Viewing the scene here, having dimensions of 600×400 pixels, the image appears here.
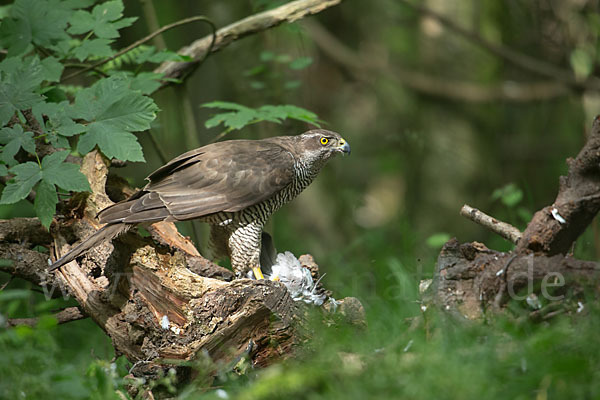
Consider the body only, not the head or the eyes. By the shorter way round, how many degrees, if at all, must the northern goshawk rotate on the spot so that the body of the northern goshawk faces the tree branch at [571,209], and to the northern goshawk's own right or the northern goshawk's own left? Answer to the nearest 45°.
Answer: approximately 45° to the northern goshawk's own right

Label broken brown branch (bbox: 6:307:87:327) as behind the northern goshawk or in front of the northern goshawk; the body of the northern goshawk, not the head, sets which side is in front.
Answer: behind

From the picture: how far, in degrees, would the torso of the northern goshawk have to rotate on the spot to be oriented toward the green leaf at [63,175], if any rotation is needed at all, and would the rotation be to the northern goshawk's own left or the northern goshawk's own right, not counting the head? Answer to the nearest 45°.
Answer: approximately 135° to the northern goshawk's own right

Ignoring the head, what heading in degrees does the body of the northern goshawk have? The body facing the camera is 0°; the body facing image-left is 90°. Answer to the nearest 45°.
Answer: approximately 270°

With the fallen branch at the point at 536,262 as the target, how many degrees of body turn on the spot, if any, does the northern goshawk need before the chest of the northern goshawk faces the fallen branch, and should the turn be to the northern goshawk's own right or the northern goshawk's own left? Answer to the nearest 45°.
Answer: approximately 45° to the northern goshawk's own right

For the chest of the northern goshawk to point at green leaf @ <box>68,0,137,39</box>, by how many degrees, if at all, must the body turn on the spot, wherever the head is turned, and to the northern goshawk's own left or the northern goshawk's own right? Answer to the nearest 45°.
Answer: approximately 135° to the northern goshawk's own left

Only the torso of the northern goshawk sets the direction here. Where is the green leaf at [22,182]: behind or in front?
behind

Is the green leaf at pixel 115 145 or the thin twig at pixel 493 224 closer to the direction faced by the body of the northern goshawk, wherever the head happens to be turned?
the thin twig

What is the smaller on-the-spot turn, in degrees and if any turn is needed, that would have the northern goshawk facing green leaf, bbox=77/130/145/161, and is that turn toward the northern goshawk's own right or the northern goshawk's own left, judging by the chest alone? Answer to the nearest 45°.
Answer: approximately 135° to the northern goshawk's own right
